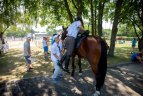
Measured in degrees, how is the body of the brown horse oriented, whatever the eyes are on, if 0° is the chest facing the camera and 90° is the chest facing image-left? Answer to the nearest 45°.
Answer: approximately 135°
